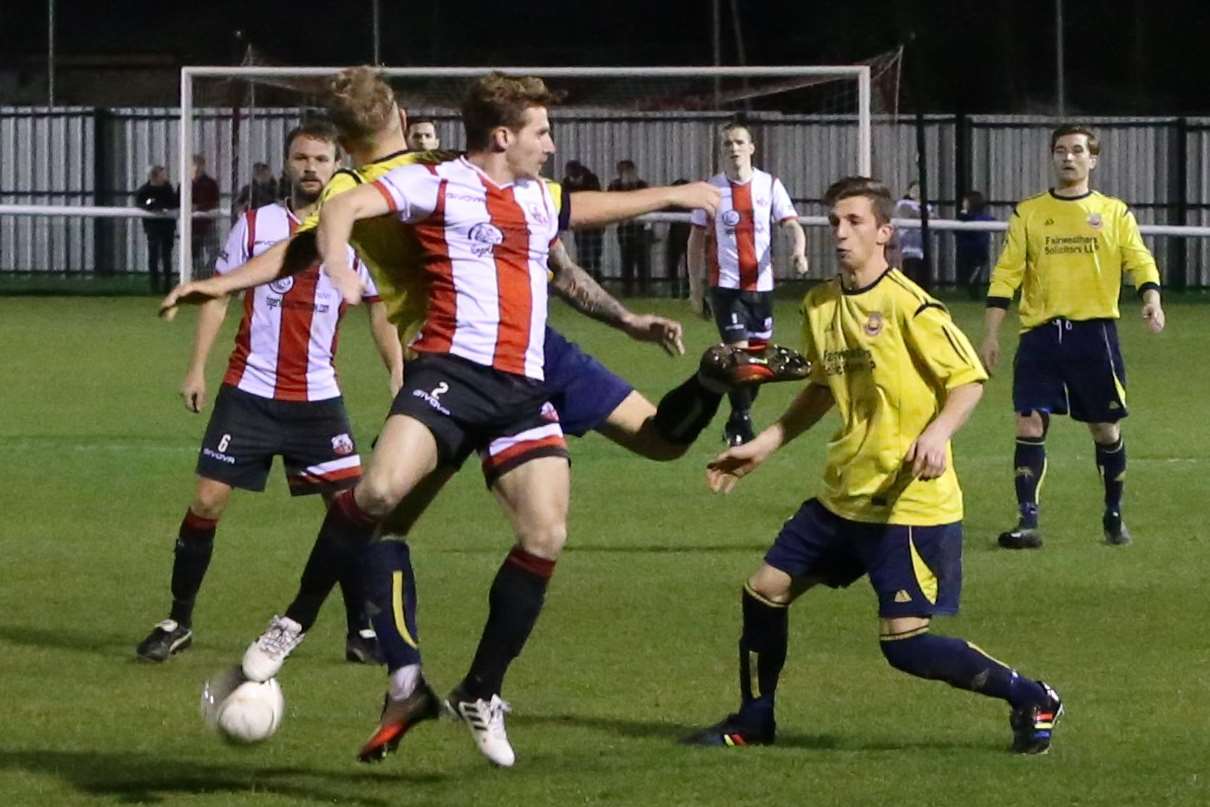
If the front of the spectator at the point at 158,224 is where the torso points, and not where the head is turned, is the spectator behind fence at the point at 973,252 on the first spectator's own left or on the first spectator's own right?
on the first spectator's own left

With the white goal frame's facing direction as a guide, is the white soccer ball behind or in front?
in front

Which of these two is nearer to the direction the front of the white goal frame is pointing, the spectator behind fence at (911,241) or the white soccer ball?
the white soccer ball

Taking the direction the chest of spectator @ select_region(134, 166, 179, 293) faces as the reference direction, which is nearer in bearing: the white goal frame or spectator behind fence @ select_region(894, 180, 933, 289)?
the white goal frame

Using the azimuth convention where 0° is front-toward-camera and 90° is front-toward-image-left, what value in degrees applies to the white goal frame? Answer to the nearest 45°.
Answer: approximately 0°

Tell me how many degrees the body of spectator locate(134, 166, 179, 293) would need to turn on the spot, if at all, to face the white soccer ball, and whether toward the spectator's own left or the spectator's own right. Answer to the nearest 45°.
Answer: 0° — they already face it

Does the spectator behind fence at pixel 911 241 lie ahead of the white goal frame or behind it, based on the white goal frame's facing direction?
behind

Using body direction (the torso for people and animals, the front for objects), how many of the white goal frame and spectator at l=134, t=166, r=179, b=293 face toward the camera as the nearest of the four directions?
2

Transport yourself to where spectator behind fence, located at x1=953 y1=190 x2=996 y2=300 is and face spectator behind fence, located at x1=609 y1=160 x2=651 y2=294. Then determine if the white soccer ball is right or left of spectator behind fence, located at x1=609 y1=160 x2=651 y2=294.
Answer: left

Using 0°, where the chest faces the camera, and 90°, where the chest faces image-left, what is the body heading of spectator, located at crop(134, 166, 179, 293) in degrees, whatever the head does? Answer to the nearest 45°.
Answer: approximately 0°
